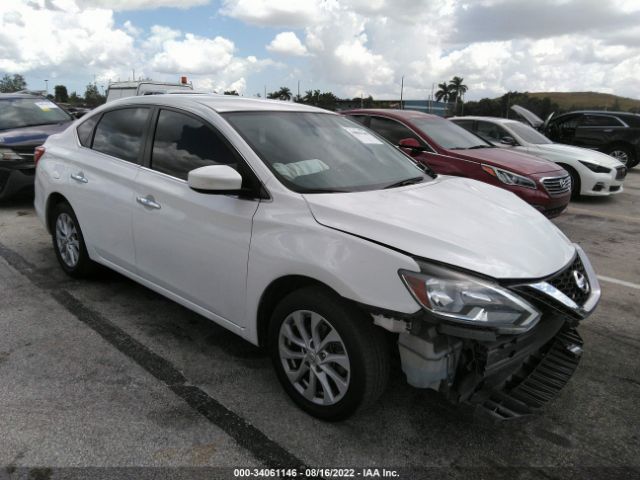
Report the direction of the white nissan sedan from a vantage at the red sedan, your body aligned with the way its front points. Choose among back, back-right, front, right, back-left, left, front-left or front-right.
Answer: front-right

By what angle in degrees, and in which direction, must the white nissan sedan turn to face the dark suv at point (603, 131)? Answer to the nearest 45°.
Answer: approximately 90° to its left

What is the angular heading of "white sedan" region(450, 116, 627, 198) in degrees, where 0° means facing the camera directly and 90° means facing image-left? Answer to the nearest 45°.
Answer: approximately 315°

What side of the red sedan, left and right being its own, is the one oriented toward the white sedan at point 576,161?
left

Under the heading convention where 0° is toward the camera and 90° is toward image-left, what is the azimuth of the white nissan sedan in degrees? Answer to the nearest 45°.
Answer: approximately 315°

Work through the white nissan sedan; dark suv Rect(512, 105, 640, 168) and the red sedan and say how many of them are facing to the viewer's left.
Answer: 1

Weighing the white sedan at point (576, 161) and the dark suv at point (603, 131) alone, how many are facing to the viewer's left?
1

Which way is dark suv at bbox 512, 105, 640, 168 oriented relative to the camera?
to the viewer's left

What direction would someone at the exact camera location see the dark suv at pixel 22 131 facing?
facing the viewer and to the right of the viewer

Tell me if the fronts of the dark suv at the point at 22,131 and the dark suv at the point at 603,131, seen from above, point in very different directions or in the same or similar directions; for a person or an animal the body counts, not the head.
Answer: very different directions
